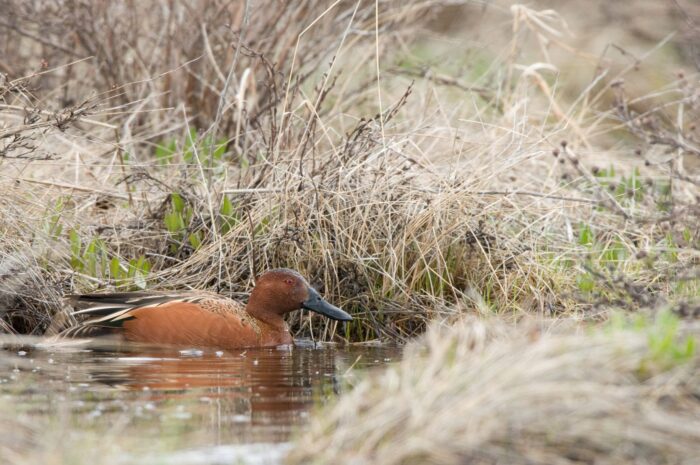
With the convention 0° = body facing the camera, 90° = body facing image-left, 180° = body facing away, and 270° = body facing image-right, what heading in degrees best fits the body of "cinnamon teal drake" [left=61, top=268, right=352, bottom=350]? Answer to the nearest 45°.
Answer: approximately 270°

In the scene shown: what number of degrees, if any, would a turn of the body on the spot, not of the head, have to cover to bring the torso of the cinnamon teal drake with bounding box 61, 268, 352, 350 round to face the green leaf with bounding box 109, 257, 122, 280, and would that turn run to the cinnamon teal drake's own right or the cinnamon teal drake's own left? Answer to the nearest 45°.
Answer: approximately 135° to the cinnamon teal drake's own left
